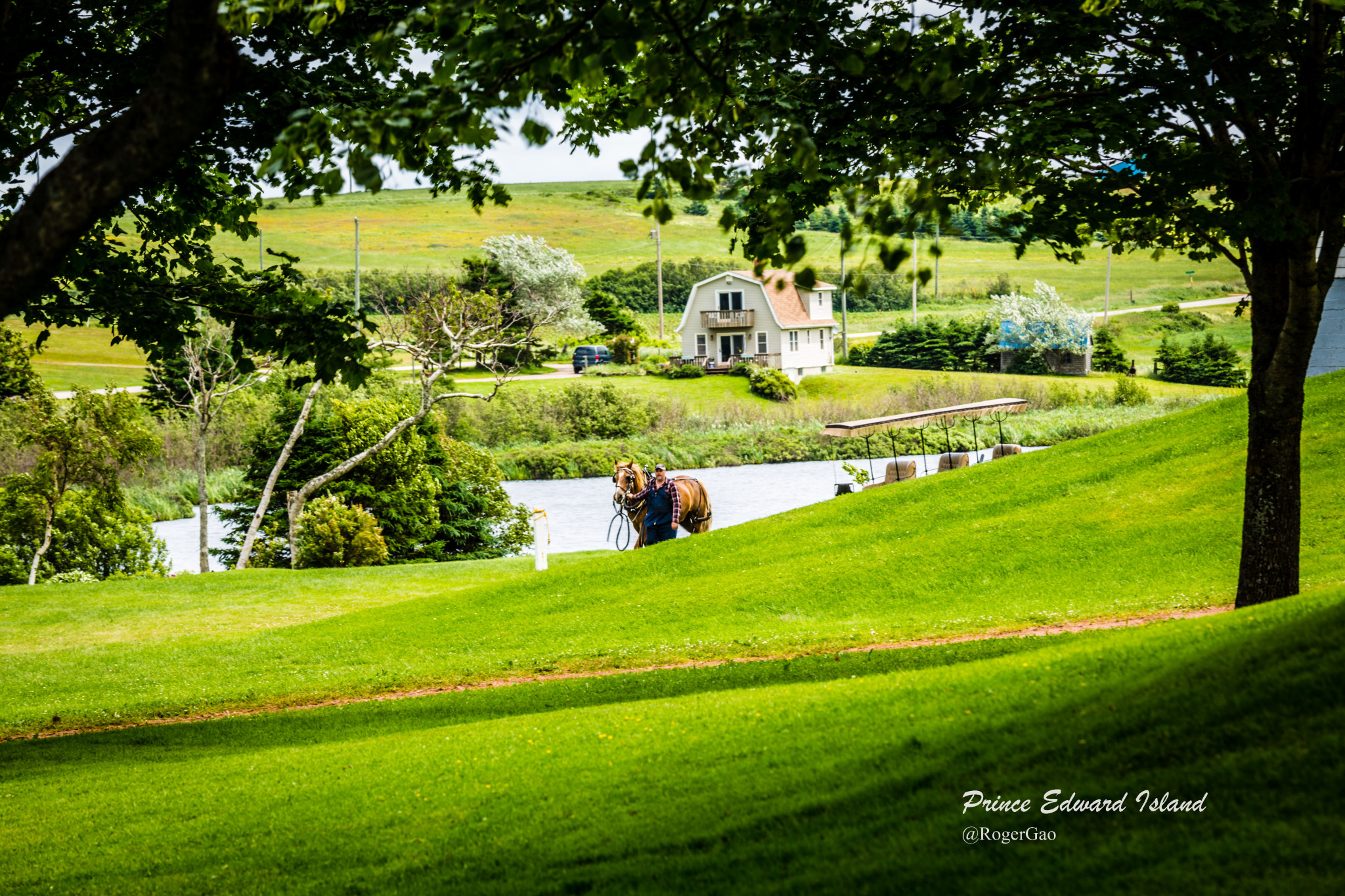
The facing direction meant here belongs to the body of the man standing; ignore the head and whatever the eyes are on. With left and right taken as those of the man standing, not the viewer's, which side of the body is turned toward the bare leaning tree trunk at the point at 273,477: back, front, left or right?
right

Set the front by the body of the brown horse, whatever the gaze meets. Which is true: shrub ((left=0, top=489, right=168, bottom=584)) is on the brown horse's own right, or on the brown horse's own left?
on the brown horse's own right

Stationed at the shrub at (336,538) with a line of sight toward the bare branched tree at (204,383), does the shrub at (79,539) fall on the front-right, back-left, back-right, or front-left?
front-left

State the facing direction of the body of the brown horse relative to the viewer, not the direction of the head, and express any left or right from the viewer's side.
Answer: facing the viewer and to the left of the viewer

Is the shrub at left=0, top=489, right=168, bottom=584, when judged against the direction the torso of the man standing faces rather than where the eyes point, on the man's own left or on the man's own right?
on the man's own right

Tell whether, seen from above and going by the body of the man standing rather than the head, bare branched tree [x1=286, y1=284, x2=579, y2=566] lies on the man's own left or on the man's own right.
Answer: on the man's own right

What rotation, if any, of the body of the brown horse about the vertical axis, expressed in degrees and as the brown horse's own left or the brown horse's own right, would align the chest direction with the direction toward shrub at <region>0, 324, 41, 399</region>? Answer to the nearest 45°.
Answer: approximately 45° to the brown horse's own right
